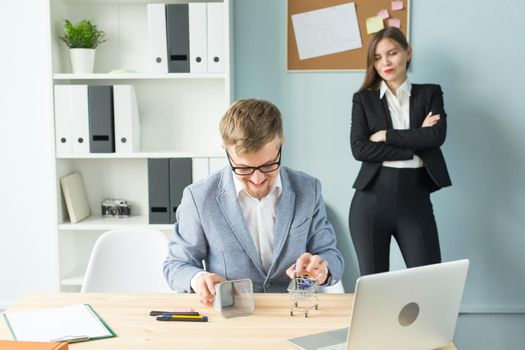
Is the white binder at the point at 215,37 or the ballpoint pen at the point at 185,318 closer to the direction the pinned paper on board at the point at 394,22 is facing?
the ballpoint pen

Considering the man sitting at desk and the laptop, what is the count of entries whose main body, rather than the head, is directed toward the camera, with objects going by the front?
1

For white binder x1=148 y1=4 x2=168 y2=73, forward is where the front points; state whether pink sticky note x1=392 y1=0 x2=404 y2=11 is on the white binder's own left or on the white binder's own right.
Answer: on the white binder's own left

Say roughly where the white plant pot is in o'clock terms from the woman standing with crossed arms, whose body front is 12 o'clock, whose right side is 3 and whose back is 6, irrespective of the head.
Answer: The white plant pot is roughly at 3 o'clock from the woman standing with crossed arms.

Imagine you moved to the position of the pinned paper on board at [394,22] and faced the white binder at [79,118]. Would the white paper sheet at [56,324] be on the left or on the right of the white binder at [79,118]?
left

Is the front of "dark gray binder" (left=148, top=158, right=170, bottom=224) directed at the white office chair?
yes
